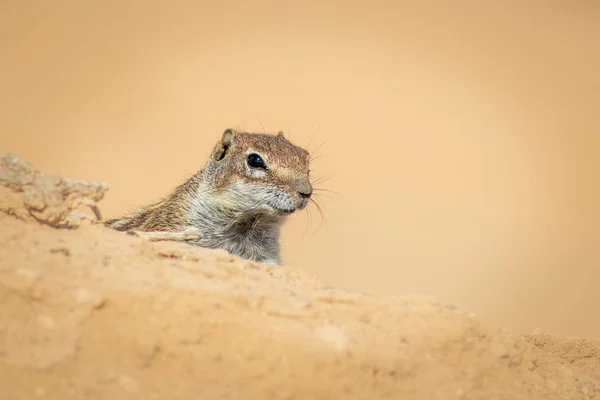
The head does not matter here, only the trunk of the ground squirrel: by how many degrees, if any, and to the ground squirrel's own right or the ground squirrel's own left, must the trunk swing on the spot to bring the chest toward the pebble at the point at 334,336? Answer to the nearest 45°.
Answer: approximately 45° to the ground squirrel's own right

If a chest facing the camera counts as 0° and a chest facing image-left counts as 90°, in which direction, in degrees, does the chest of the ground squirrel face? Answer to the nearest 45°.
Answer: approximately 315°

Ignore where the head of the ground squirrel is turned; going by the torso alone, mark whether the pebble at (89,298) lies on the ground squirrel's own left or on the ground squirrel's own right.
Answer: on the ground squirrel's own right

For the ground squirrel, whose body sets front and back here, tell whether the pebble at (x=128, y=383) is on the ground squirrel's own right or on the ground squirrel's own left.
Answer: on the ground squirrel's own right

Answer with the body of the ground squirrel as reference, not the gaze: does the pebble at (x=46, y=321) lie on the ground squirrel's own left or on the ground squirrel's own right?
on the ground squirrel's own right
